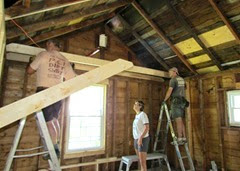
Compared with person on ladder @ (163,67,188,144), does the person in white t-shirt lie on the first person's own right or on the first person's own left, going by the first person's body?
on the first person's own left

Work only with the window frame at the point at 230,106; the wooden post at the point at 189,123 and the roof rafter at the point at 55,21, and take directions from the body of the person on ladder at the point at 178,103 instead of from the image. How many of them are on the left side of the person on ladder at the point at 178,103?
1

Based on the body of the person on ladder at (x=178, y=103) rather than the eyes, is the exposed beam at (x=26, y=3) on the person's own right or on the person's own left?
on the person's own left

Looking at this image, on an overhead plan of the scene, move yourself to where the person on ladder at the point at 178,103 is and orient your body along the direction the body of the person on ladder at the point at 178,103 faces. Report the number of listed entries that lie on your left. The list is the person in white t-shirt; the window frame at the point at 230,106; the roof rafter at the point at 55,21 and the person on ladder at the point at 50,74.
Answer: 3

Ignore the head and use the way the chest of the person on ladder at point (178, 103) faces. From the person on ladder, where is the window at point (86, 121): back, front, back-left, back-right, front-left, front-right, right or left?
front-left

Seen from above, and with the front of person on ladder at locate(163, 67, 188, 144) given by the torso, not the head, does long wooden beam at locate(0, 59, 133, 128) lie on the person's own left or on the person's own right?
on the person's own left

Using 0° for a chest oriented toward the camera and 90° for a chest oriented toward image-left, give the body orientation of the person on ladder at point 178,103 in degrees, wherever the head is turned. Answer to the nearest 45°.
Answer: approximately 135°

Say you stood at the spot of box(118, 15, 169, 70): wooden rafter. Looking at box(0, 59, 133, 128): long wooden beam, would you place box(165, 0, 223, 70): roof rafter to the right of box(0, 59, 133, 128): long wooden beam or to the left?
left
